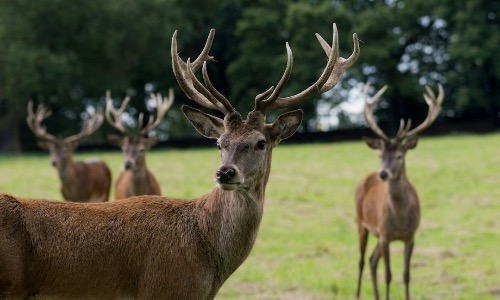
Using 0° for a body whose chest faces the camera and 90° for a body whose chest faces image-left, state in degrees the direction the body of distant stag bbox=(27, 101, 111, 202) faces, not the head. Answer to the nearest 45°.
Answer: approximately 45°

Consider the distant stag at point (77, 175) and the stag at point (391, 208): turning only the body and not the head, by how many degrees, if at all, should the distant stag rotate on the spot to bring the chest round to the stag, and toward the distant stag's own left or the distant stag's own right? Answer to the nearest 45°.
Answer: approximately 90° to the distant stag's own left

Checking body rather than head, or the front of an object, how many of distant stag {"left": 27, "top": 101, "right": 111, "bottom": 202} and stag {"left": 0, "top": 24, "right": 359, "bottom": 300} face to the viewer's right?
1

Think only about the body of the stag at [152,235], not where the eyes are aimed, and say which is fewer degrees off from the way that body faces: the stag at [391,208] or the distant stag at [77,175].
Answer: the stag

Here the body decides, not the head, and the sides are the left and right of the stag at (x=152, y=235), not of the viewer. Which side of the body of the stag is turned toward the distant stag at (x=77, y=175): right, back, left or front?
left

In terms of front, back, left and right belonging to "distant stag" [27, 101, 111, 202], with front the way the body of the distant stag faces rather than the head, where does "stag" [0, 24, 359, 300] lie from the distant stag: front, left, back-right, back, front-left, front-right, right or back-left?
front-left

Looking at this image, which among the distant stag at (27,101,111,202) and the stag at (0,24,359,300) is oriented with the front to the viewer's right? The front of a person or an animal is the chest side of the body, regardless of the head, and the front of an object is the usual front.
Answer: the stag

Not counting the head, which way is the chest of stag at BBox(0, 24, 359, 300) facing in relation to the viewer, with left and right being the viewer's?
facing to the right of the viewer
